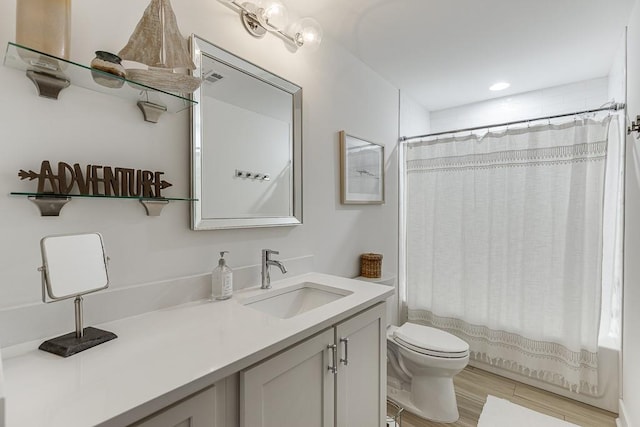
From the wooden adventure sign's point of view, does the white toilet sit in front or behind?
in front

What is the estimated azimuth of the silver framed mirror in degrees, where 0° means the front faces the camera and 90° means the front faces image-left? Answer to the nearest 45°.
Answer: approximately 315°

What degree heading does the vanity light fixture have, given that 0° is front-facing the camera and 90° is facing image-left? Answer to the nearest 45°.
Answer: approximately 315°

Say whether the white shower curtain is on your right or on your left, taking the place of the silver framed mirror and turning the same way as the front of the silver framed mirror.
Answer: on your left

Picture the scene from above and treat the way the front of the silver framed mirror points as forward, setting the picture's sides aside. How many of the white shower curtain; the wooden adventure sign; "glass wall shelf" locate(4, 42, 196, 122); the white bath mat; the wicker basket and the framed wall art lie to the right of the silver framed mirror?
2

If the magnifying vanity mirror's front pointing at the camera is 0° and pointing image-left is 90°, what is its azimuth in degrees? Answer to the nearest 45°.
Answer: approximately 315°

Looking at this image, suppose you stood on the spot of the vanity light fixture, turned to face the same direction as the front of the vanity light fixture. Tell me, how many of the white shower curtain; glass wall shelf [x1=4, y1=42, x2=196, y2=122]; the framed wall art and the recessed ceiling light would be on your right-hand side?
1

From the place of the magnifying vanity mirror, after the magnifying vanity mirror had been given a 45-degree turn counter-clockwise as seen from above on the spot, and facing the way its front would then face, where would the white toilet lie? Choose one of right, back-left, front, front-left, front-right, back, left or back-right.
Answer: front

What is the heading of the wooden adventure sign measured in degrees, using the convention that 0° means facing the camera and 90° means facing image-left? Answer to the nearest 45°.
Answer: approximately 315°

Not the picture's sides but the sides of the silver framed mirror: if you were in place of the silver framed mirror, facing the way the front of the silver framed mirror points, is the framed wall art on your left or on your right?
on your left
